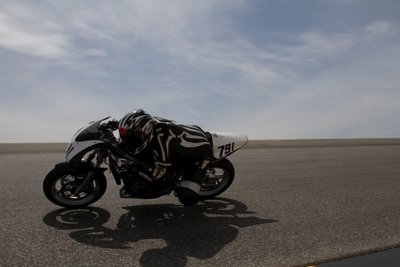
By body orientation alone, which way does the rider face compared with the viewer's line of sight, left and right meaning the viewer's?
facing to the left of the viewer

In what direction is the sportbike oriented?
to the viewer's left
